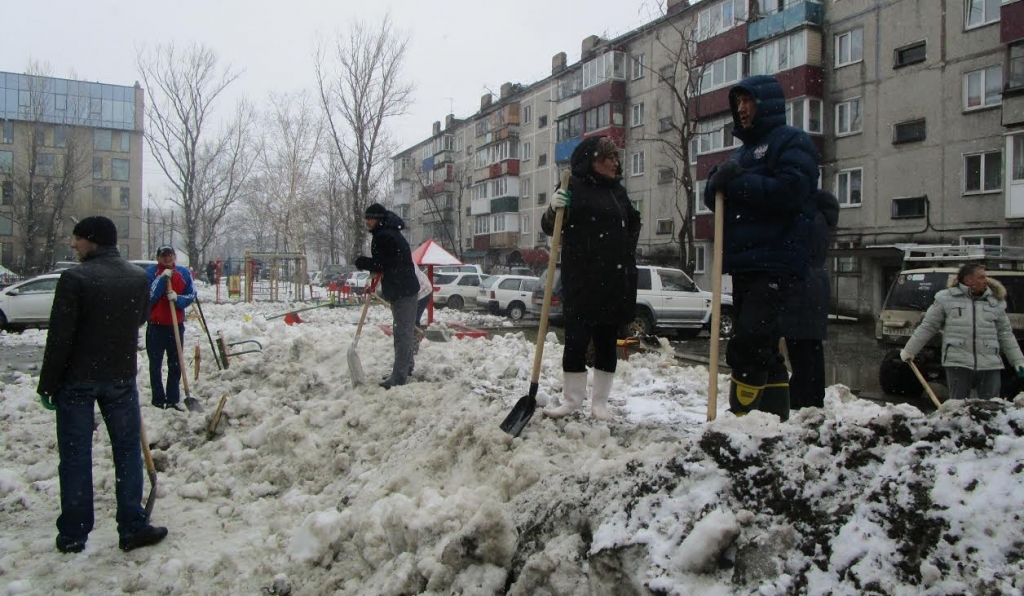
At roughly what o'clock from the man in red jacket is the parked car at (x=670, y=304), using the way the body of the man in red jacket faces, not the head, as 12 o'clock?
The parked car is roughly at 8 o'clock from the man in red jacket.

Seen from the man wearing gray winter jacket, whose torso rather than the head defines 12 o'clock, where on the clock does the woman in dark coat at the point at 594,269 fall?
The woman in dark coat is roughly at 1 o'clock from the man wearing gray winter jacket.

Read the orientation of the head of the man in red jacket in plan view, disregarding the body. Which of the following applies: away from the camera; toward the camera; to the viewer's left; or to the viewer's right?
toward the camera

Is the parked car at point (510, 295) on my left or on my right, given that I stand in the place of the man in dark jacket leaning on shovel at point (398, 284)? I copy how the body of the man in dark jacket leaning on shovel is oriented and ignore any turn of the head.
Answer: on my right

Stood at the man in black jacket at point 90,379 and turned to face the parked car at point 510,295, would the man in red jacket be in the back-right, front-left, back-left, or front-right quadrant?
front-left

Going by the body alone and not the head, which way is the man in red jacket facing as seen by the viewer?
toward the camera

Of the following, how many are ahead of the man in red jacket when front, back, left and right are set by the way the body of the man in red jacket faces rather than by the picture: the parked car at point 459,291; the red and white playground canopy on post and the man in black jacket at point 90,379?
1

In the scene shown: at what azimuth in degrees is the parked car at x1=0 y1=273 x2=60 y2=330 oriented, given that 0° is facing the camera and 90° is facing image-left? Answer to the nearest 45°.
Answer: approximately 90°

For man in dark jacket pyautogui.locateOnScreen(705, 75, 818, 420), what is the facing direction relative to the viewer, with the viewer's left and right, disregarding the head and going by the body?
facing the viewer and to the left of the viewer

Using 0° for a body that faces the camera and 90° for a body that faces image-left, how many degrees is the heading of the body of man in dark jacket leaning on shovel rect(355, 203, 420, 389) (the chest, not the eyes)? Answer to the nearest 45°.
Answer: approximately 90°

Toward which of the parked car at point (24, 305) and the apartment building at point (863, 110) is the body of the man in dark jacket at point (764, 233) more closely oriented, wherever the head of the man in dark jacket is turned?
the parked car

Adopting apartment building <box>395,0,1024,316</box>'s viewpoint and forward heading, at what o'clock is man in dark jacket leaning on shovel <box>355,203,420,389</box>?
The man in dark jacket leaning on shovel is roughly at 11 o'clock from the apartment building.

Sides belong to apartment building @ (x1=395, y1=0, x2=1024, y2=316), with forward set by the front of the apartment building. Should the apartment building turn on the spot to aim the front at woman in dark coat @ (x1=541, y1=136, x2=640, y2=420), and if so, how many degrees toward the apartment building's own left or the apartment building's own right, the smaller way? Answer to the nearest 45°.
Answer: approximately 45° to the apartment building's own left

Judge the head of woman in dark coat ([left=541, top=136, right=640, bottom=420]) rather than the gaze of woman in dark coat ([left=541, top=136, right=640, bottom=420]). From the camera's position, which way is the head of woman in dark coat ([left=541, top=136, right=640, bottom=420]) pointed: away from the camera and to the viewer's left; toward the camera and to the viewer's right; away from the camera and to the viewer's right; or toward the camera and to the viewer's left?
toward the camera and to the viewer's right

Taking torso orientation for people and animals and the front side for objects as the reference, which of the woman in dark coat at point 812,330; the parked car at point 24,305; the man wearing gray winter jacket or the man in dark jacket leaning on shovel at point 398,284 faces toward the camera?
the man wearing gray winter jacket
